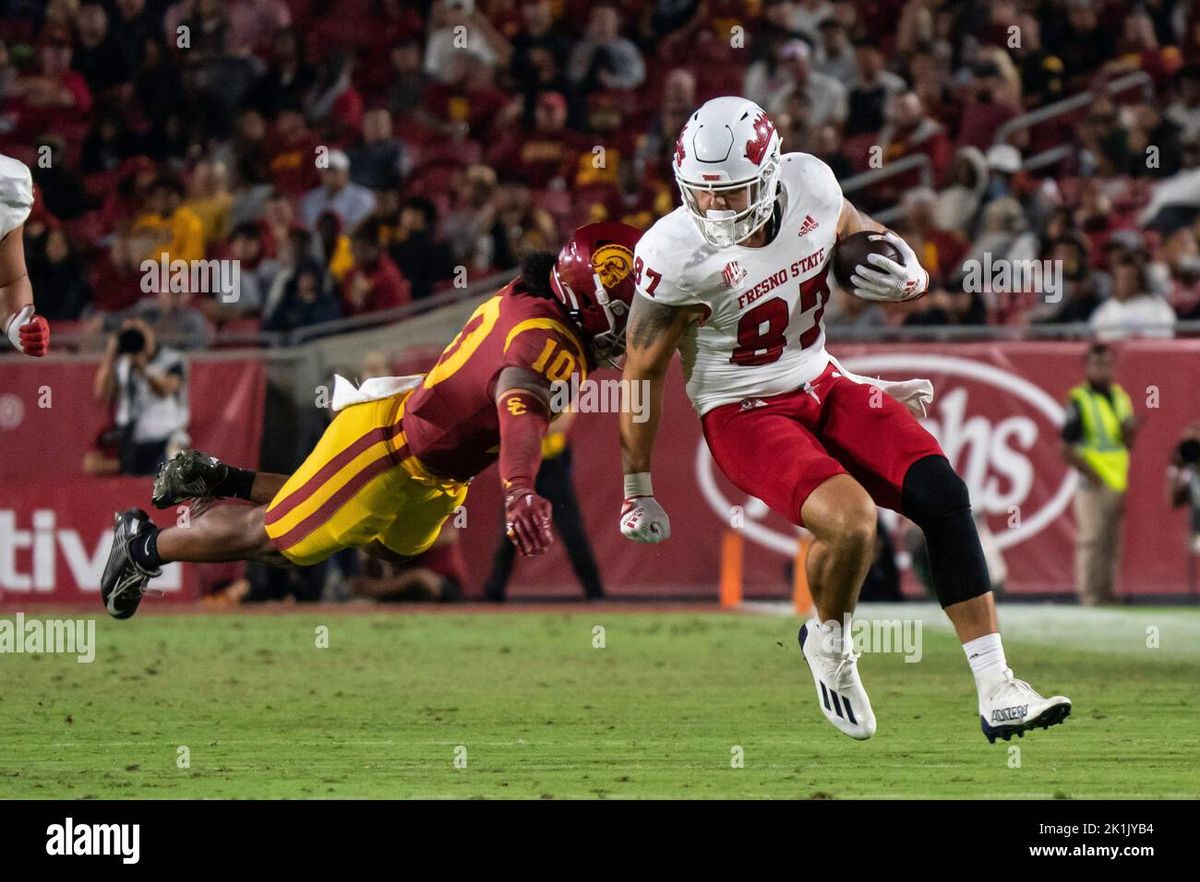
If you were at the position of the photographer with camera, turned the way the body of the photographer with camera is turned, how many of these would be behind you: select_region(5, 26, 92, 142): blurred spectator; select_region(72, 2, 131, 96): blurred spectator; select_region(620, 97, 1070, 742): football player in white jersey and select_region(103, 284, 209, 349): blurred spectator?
3

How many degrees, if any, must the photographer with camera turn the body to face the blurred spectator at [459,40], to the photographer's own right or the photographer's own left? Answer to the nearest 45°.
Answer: approximately 135° to the photographer's own left

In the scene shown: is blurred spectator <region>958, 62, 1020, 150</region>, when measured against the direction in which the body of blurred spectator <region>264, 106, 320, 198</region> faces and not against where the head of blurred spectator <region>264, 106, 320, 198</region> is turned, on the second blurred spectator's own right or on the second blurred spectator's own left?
on the second blurred spectator's own left

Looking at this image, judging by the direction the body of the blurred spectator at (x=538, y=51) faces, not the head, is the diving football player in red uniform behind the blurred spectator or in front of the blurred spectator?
in front

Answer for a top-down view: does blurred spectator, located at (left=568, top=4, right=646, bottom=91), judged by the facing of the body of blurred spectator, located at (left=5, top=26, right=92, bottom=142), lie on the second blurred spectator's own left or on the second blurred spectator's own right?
on the second blurred spectator's own left

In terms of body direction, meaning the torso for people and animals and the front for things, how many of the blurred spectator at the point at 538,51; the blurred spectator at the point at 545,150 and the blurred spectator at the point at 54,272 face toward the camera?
3

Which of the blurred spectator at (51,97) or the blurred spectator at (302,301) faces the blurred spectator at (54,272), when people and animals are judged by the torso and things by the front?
the blurred spectator at (51,97)

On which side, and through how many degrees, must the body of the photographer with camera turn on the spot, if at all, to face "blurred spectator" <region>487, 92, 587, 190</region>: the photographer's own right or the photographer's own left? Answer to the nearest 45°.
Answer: approximately 135° to the photographer's own left

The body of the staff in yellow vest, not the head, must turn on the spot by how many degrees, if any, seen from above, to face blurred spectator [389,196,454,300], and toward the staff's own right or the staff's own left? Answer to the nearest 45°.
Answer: approximately 90° to the staff's own right

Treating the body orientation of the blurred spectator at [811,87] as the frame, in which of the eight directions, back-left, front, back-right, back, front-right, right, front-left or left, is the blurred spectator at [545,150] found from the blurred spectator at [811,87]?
front-right
